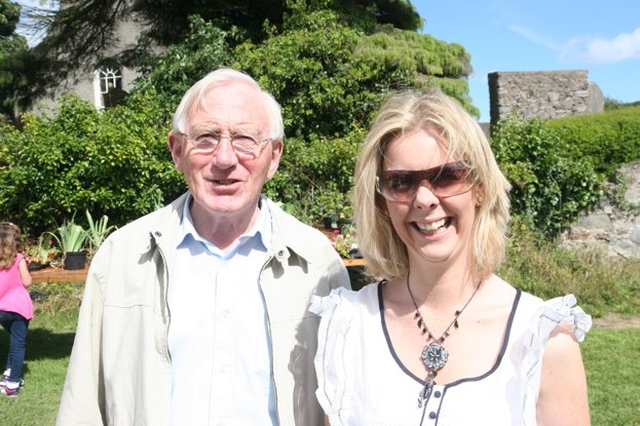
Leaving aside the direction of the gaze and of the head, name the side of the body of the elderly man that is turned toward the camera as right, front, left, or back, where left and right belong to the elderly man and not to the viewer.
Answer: front

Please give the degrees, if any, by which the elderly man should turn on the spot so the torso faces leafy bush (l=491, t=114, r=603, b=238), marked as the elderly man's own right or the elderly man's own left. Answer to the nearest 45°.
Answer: approximately 135° to the elderly man's own left

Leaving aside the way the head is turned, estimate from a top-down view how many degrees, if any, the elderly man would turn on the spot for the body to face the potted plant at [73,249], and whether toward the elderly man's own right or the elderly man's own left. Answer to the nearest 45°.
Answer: approximately 180°

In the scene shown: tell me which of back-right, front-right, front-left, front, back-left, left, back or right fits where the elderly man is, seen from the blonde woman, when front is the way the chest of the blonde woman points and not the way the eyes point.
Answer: right

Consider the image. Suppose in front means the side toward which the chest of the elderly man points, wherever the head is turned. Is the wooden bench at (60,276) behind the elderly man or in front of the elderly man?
behind

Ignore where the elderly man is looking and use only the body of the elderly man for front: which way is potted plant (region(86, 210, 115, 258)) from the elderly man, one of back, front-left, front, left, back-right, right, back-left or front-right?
back

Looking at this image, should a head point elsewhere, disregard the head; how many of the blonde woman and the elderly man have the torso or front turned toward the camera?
2

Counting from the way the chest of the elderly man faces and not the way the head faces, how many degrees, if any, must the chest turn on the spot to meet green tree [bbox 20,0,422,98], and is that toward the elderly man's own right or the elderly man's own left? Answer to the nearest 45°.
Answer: approximately 180°

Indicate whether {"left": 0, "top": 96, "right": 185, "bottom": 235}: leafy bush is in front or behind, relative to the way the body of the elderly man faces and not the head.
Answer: behind

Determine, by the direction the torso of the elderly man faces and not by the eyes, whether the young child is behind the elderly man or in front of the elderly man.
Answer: behind

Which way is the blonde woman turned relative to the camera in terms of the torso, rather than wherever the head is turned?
toward the camera

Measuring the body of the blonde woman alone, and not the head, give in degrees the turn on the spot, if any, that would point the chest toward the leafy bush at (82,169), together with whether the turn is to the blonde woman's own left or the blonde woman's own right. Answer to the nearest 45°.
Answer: approximately 135° to the blonde woman's own right
